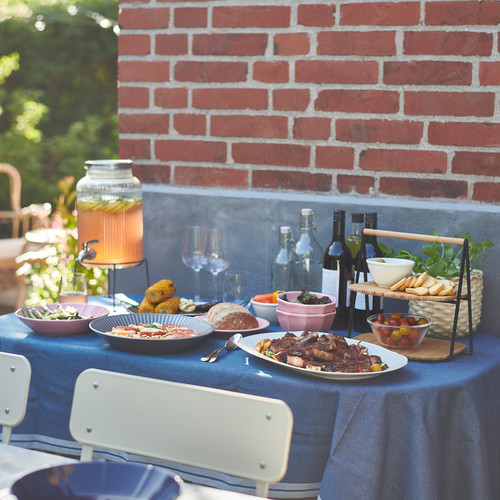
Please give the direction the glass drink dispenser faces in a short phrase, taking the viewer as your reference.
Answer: facing the viewer and to the left of the viewer

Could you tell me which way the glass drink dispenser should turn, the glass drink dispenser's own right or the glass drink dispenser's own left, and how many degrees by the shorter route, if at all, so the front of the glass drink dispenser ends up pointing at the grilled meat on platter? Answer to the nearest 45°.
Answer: approximately 90° to the glass drink dispenser's own left

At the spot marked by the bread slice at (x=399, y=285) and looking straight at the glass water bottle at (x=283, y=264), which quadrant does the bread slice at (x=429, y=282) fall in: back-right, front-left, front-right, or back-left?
back-right

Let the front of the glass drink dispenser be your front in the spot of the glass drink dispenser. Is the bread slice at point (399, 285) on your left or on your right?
on your left

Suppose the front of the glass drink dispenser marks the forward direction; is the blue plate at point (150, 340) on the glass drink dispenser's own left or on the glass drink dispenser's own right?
on the glass drink dispenser's own left

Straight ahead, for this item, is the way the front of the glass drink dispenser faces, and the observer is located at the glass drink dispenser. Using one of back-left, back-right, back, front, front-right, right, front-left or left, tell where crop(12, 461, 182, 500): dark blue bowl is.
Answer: front-left
